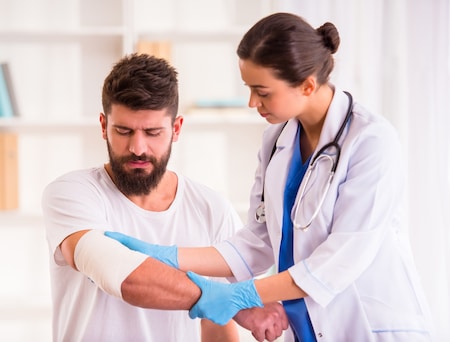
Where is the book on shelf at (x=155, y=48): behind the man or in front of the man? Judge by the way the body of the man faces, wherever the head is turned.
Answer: behind

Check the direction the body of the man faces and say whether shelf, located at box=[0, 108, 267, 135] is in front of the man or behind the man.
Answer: behind

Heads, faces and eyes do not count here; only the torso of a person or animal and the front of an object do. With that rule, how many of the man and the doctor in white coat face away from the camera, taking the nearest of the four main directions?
0

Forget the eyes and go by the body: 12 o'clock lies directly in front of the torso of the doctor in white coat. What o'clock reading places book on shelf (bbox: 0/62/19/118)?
The book on shelf is roughly at 3 o'clock from the doctor in white coat.

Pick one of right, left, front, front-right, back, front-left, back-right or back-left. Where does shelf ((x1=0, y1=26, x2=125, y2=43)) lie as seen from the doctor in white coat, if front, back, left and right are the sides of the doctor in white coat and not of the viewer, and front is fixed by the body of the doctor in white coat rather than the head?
right

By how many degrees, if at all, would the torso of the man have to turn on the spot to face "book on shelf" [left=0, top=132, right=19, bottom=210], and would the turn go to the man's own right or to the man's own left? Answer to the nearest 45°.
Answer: approximately 135° to the man's own right

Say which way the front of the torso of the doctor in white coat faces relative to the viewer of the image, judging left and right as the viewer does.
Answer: facing the viewer and to the left of the viewer

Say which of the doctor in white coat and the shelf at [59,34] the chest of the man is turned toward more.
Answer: the doctor in white coat

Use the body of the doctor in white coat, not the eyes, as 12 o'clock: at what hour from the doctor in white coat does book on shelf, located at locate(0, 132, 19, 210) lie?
The book on shelf is roughly at 3 o'clock from the doctor in white coat.

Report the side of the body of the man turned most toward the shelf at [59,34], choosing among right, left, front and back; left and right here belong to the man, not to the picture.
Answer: back
